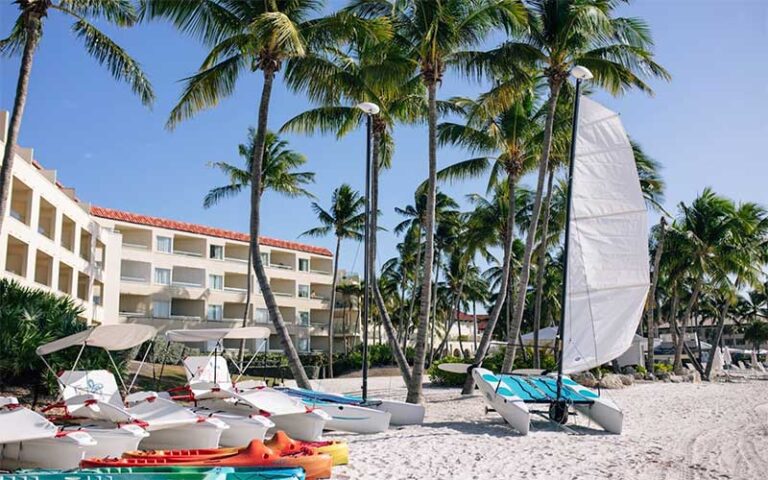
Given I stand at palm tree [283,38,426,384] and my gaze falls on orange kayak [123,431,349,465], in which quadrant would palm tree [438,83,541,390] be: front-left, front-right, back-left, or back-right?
back-left

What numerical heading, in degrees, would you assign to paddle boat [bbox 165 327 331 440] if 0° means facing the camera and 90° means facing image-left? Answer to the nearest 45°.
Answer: approximately 315°

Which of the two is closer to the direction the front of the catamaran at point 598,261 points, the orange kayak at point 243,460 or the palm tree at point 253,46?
the orange kayak

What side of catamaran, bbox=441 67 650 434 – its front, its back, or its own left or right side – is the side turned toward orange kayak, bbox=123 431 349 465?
right

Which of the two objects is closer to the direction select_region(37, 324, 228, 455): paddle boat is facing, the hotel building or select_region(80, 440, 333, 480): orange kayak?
the orange kayak
